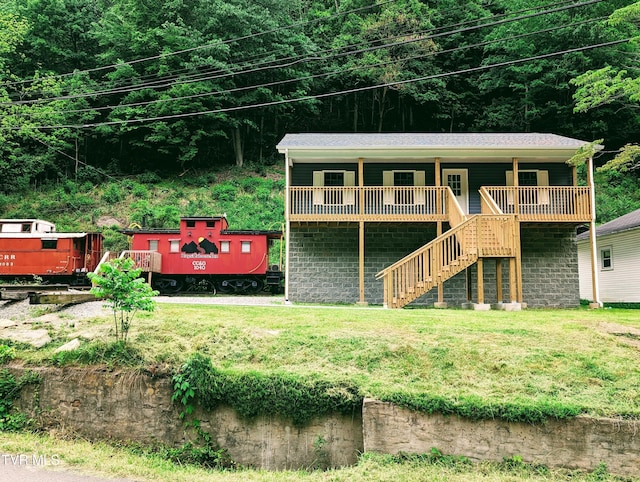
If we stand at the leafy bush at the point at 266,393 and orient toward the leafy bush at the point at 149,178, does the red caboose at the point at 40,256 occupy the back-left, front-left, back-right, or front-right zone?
front-left

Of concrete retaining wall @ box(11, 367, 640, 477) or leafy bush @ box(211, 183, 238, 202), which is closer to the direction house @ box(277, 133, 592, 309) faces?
the concrete retaining wall

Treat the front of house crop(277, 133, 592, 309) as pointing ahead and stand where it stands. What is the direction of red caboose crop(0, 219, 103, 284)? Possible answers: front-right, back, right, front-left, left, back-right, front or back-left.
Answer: right

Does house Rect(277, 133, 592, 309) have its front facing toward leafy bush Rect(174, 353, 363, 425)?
yes

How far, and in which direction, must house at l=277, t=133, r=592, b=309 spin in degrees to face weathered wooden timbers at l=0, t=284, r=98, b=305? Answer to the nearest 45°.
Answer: approximately 45° to its right

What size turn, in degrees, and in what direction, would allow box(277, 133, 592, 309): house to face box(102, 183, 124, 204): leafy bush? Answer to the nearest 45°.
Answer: approximately 135° to its right

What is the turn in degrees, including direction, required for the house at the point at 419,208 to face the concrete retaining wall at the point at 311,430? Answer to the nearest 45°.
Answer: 0° — it already faces it

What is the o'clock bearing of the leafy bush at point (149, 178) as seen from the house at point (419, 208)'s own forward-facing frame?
The leafy bush is roughly at 4 o'clock from the house.

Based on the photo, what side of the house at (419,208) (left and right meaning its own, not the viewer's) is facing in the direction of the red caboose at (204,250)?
right

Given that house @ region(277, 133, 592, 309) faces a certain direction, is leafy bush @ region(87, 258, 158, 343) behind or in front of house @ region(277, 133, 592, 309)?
in front

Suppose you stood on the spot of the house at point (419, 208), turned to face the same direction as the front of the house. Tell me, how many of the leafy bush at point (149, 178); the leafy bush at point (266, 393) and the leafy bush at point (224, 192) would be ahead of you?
1

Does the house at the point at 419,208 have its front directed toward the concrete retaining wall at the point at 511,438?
yes

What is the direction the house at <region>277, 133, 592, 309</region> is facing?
toward the camera

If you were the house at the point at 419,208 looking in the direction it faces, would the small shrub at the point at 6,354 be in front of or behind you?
in front
